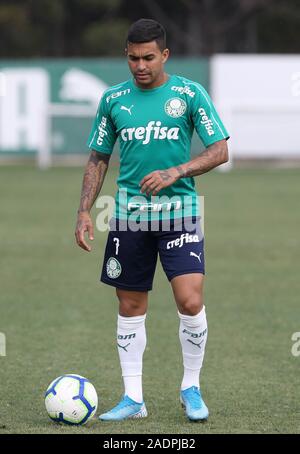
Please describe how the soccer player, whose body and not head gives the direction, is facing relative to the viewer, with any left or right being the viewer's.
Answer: facing the viewer

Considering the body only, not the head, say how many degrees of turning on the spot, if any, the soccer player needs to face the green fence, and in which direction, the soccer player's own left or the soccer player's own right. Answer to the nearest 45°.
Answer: approximately 180°
